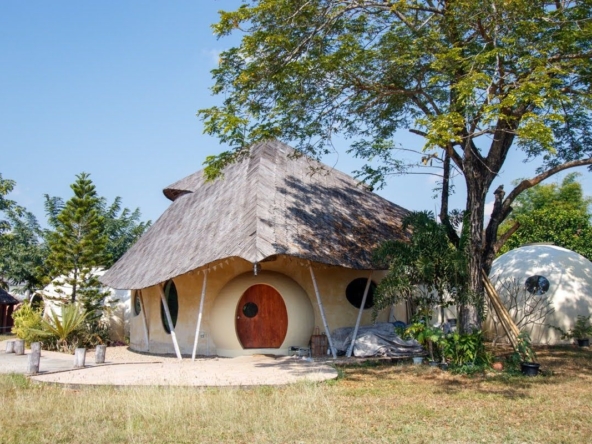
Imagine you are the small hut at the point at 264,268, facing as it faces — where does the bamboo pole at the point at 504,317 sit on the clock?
The bamboo pole is roughly at 10 o'clock from the small hut.

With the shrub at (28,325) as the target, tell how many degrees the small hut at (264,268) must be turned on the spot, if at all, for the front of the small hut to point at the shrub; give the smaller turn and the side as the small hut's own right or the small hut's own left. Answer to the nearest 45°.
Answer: approximately 135° to the small hut's own right

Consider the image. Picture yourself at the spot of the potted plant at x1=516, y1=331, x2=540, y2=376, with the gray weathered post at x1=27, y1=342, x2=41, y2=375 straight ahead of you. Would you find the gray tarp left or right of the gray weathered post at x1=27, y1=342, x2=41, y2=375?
right

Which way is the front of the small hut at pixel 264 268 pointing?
toward the camera

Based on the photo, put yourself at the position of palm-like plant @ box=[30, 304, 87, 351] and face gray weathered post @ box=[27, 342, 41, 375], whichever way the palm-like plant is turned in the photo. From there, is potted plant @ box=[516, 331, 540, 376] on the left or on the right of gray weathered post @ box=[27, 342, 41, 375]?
left

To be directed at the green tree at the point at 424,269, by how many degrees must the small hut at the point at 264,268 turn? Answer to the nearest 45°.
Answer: approximately 45° to its left

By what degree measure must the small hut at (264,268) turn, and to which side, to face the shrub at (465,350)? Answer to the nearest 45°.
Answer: approximately 45° to its left

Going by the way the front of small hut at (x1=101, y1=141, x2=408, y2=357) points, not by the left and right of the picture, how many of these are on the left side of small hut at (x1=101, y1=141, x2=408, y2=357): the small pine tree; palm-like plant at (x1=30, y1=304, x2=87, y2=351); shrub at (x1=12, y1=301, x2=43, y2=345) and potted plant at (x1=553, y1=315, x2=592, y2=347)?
1

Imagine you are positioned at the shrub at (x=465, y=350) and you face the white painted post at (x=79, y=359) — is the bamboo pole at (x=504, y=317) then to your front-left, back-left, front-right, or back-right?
back-right

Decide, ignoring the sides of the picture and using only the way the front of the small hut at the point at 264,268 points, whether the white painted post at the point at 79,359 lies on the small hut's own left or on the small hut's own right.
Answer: on the small hut's own right

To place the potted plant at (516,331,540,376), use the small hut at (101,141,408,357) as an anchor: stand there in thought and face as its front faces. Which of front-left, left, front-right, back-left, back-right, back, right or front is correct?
front-left

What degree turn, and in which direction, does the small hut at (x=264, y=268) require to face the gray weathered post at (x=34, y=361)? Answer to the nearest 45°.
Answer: approximately 45° to its right

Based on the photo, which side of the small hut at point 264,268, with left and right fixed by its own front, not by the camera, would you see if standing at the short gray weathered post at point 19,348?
right

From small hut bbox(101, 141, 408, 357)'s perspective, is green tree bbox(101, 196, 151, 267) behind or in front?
behind

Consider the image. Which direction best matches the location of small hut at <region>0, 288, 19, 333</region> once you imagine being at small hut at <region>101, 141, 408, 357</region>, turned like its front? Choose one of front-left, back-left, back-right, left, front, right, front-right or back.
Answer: back-right

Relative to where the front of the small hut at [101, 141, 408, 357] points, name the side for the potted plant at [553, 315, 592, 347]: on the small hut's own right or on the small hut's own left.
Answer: on the small hut's own left
